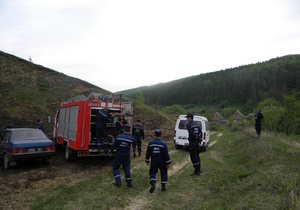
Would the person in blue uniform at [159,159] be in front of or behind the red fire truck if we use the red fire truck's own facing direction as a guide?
behind

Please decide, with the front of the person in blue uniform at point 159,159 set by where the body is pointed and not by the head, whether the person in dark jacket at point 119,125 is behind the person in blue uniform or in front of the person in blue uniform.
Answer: in front

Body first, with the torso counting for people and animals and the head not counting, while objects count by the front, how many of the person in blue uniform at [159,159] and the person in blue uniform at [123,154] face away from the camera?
2

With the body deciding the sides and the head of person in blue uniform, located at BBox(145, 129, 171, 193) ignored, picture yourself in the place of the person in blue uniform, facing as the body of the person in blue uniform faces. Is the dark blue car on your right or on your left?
on your left

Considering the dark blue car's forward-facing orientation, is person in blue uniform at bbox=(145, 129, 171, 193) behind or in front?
behind

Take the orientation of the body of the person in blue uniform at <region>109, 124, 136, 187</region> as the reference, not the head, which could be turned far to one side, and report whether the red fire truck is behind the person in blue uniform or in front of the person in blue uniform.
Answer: in front

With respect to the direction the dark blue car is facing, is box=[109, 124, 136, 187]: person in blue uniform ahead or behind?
behind

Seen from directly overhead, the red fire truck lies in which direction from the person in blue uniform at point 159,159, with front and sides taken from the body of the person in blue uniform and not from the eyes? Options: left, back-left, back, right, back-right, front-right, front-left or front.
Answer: front-left

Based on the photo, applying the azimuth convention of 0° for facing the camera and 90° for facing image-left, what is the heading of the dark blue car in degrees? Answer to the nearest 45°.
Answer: approximately 135°

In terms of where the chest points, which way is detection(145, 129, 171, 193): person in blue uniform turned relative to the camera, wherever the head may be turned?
away from the camera

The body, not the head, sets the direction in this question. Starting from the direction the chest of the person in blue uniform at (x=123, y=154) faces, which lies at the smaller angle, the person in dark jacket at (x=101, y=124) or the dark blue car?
the person in dark jacket

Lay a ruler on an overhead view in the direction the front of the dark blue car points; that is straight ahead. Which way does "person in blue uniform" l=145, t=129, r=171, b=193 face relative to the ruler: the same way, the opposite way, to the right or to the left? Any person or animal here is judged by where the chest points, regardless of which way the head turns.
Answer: the same way

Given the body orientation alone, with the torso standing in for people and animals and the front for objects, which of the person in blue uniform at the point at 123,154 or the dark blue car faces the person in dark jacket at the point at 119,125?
the person in blue uniform

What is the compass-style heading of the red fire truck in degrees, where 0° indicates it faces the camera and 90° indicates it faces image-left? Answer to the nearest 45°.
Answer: approximately 135°

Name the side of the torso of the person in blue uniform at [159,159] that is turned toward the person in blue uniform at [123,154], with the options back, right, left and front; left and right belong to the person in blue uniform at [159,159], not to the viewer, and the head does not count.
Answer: left

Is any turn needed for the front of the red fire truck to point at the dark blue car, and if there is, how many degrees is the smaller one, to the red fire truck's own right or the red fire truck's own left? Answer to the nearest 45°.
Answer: approximately 45° to the red fire truck's own left

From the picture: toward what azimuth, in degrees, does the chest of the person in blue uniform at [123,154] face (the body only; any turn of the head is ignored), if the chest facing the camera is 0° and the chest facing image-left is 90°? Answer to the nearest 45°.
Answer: approximately 180°
